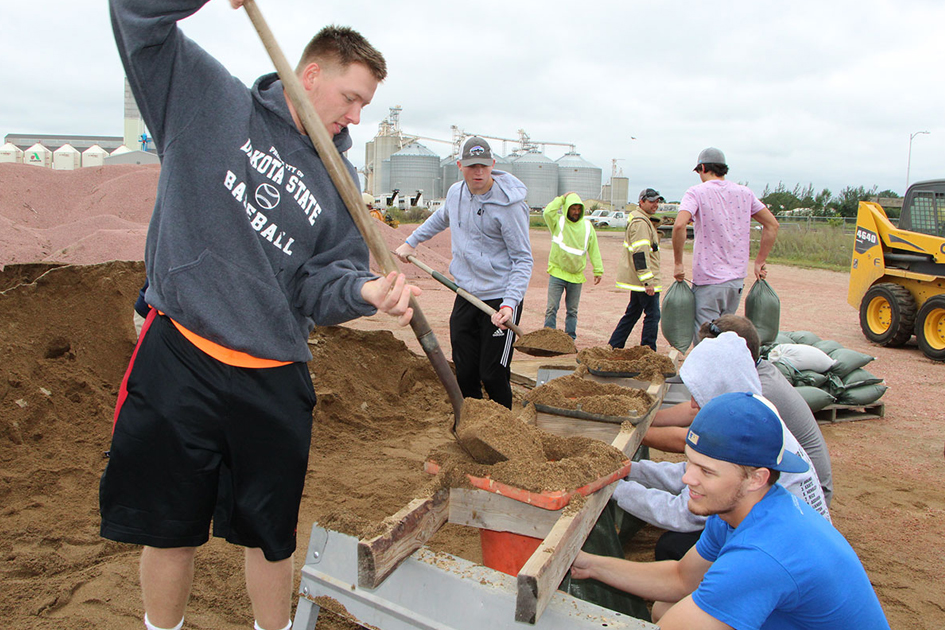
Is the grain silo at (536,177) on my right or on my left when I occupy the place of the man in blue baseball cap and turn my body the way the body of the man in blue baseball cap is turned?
on my right

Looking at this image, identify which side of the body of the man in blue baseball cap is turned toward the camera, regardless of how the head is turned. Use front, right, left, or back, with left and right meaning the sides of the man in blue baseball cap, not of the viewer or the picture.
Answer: left

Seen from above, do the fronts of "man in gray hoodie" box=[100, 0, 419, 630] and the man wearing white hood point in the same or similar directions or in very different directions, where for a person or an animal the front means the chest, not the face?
very different directions

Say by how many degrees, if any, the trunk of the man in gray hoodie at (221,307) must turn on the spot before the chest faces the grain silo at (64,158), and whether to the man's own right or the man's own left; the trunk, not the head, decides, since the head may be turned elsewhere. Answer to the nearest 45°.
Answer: approximately 135° to the man's own left

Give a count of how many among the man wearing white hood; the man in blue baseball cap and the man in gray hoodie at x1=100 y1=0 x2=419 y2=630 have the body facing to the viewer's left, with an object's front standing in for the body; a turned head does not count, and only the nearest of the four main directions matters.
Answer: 2

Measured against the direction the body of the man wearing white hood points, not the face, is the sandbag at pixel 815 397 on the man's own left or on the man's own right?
on the man's own right

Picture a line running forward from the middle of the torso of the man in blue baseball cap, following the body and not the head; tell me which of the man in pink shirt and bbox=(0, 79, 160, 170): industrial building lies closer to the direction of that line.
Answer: the industrial building

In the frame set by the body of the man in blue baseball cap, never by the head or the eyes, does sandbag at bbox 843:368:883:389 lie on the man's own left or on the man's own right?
on the man's own right
